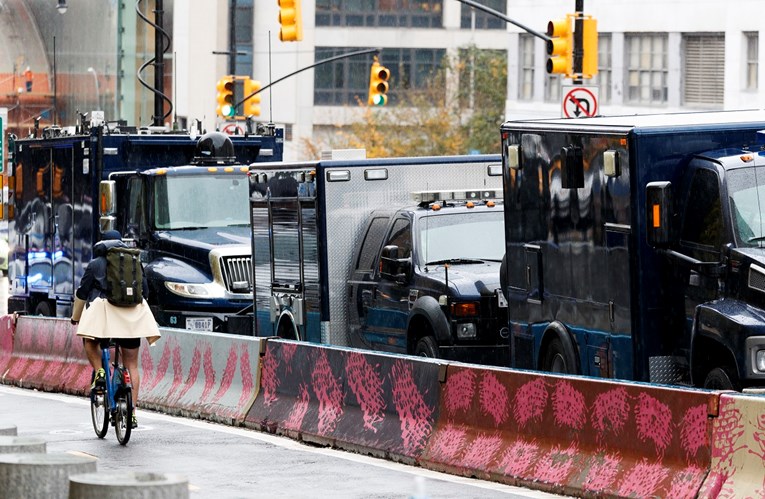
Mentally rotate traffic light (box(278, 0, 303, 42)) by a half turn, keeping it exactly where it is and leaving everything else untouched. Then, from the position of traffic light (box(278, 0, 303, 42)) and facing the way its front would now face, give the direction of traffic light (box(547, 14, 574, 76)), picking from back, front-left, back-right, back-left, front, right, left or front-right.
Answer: front-right

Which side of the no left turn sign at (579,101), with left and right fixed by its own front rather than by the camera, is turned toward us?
front

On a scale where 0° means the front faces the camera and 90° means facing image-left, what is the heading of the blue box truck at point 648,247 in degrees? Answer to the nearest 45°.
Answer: approximately 315°

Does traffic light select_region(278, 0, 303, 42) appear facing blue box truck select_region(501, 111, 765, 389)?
no

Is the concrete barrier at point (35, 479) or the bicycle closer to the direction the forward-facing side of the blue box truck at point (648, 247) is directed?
the concrete barrier

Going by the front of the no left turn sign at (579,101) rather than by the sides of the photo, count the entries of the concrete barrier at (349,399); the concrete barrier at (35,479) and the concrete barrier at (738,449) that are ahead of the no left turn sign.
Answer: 3

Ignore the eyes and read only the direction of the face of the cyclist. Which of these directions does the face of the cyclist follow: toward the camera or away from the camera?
away from the camera

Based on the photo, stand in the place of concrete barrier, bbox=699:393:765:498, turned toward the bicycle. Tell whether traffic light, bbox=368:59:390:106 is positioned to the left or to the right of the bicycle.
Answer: right
